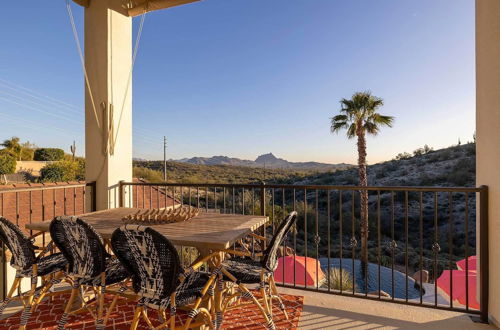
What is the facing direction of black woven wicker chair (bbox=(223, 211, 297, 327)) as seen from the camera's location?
facing to the left of the viewer

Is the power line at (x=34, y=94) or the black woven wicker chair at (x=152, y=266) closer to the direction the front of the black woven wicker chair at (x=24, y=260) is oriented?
the power line

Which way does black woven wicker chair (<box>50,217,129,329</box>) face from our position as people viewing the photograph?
facing away from the viewer and to the right of the viewer

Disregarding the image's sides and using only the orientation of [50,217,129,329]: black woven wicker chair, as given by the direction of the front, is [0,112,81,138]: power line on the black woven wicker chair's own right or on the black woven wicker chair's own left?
on the black woven wicker chair's own left

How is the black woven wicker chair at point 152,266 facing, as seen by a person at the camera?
facing away from the viewer and to the right of the viewer

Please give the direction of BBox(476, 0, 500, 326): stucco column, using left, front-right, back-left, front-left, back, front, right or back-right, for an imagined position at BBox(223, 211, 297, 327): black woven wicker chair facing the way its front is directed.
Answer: back

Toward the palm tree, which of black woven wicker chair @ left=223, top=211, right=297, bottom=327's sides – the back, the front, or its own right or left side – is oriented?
right

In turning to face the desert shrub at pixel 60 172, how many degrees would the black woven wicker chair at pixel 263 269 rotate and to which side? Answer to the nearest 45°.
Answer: approximately 45° to its right

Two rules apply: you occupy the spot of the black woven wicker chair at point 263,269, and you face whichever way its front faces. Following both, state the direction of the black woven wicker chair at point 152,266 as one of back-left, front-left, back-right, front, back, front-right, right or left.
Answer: front-left
